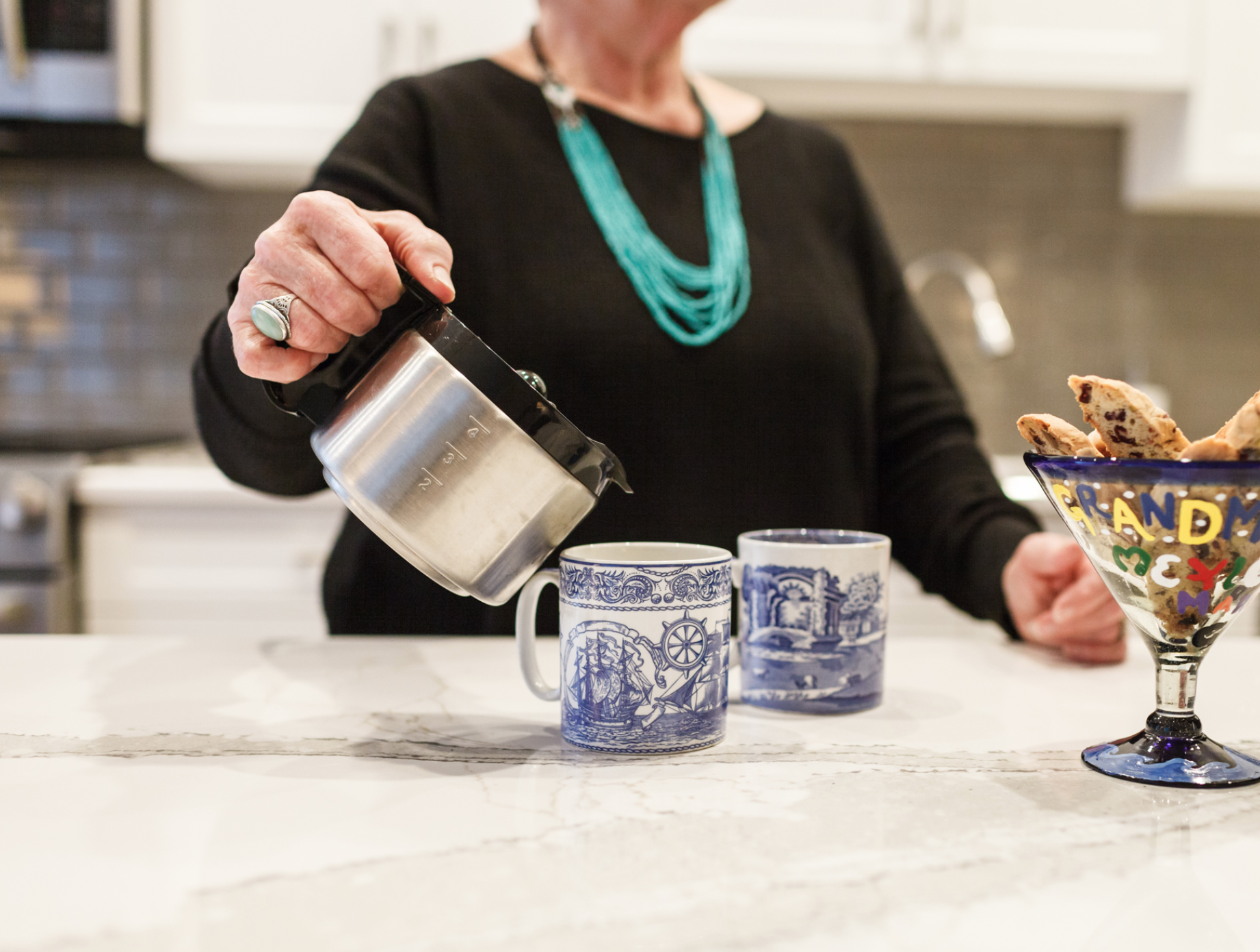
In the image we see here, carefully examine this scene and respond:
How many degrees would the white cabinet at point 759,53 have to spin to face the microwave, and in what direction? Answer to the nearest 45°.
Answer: approximately 90° to its right

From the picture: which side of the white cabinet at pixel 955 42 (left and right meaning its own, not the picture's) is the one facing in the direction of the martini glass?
front

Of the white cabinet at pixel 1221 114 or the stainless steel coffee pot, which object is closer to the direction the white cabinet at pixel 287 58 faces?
the stainless steel coffee pot

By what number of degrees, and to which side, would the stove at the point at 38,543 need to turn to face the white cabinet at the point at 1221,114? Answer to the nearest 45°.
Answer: approximately 90° to its left

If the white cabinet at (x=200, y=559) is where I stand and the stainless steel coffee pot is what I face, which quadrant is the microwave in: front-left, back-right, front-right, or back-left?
back-right

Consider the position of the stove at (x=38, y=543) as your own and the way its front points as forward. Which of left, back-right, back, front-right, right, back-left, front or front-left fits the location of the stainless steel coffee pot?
front

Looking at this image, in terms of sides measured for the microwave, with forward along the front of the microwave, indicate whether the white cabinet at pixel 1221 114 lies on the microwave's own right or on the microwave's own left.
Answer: on the microwave's own left

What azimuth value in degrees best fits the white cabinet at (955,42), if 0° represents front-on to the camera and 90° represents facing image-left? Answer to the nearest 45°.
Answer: approximately 0°

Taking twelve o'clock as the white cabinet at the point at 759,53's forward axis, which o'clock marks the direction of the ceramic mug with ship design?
The ceramic mug with ship design is roughly at 12 o'clock from the white cabinet.

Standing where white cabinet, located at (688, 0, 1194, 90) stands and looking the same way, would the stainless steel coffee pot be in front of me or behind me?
in front

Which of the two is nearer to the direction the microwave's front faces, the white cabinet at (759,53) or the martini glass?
the martini glass

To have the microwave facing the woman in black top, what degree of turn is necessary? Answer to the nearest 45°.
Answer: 0° — it already faces them

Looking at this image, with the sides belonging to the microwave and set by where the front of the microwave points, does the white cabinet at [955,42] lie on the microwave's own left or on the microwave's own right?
on the microwave's own left

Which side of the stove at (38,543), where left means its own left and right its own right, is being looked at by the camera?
front

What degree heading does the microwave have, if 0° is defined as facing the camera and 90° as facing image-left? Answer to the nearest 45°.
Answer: approximately 0°
